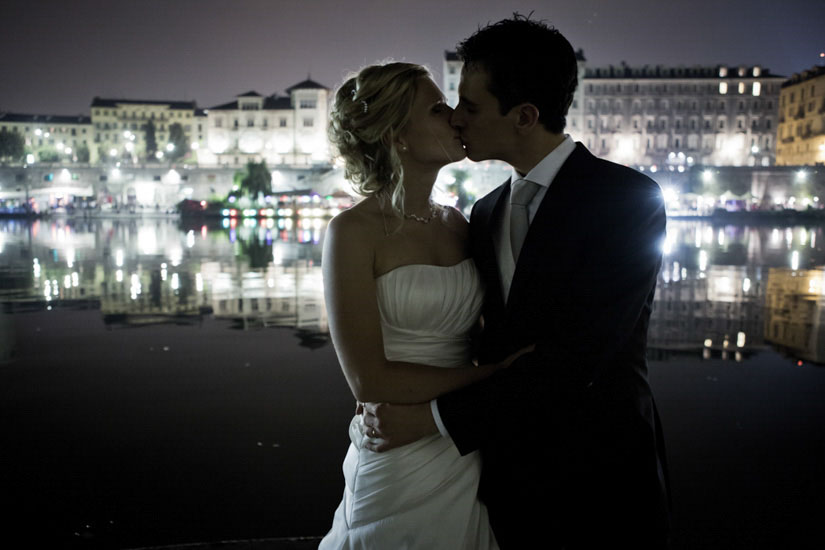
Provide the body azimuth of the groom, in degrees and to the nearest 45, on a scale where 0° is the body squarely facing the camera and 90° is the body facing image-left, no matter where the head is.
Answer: approximately 45°

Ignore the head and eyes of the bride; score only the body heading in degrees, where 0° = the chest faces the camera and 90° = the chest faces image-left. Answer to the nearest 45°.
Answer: approximately 315°

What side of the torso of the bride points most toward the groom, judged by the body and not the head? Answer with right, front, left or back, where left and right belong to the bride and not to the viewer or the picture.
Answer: front

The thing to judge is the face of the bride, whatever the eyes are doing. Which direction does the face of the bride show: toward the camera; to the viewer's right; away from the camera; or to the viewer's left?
to the viewer's right

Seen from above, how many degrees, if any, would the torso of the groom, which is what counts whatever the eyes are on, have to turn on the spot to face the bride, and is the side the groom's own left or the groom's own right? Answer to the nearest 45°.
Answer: approximately 45° to the groom's own right

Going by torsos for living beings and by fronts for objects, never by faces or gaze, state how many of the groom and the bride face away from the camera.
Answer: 0

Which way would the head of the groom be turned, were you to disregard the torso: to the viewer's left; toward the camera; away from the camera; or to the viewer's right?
to the viewer's left

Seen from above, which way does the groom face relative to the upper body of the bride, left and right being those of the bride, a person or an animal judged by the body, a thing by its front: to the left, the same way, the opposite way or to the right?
to the right
